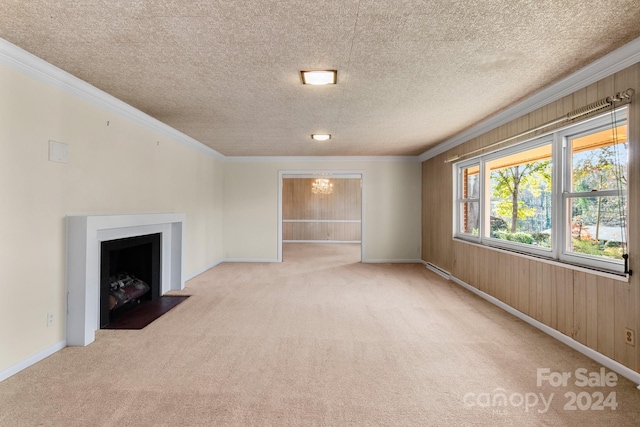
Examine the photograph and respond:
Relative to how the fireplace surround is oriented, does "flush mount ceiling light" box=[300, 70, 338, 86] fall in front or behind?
in front

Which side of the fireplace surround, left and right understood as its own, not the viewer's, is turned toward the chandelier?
left

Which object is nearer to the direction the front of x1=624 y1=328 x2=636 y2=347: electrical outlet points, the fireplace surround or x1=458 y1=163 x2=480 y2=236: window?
the fireplace surround

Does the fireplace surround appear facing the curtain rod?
yes

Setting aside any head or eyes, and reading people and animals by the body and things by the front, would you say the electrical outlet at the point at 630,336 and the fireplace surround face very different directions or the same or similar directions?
very different directions

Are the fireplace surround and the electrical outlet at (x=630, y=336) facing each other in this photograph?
yes

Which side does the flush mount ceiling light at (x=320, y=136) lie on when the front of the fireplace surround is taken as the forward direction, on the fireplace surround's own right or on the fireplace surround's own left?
on the fireplace surround's own left

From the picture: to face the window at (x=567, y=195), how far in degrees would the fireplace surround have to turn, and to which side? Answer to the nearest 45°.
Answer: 0° — it already faces it

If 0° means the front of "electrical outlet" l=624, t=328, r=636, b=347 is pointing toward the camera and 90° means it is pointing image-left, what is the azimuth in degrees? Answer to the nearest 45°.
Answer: approximately 45°

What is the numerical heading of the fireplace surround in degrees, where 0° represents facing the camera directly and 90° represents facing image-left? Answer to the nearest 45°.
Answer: approximately 315°

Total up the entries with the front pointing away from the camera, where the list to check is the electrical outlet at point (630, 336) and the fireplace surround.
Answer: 0
